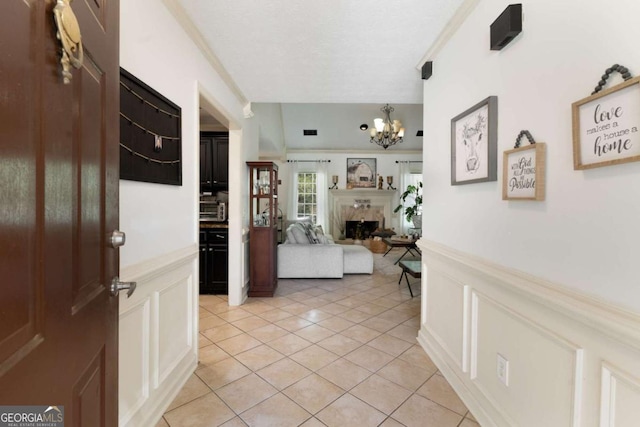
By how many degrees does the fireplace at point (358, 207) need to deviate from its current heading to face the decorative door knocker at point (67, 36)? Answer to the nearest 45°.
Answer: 0° — it already faces it

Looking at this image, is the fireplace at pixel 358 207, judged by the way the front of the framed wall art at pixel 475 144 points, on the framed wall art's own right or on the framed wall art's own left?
on the framed wall art's own right

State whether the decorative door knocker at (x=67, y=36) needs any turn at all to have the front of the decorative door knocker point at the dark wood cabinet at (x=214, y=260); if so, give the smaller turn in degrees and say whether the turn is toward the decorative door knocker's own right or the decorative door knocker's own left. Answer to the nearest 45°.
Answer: approximately 90° to the decorative door knocker's own left

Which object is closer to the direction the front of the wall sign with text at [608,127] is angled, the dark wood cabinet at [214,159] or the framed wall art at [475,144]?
the dark wood cabinet

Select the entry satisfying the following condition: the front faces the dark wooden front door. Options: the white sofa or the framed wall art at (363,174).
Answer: the framed wall art

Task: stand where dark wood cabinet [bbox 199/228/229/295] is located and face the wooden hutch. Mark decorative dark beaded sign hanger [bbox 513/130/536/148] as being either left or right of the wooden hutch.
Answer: right

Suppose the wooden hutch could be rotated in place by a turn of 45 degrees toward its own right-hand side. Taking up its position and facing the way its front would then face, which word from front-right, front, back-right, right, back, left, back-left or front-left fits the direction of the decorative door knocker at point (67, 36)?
front-right

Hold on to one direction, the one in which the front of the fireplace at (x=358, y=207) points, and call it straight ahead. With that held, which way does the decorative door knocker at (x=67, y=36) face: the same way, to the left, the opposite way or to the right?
to the left

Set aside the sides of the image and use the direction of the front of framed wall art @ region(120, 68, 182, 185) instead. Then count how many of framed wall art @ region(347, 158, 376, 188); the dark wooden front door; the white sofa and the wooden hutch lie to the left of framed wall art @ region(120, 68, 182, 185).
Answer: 3

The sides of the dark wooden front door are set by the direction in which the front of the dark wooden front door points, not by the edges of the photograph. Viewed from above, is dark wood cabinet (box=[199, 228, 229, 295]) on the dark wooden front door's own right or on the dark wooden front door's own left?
on the dark wooden front door's own left

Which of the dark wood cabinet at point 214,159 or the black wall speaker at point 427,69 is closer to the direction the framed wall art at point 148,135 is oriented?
the black wall speaker

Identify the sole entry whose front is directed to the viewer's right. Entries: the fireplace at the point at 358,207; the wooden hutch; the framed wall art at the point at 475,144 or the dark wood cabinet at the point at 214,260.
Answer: the wooden hutch
